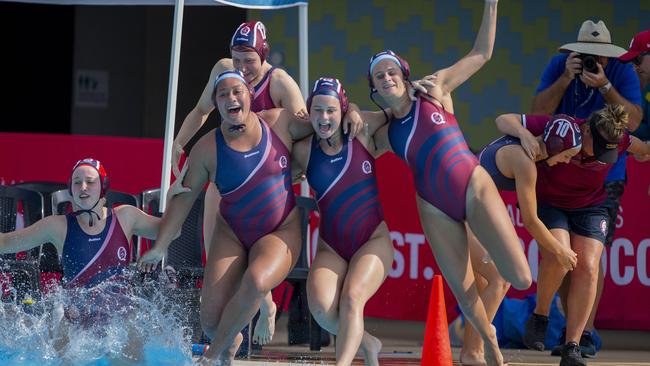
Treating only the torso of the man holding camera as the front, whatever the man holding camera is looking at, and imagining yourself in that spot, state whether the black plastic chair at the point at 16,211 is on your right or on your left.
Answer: on your right

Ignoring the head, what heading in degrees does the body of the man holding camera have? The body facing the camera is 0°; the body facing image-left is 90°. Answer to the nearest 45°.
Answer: approximately 0°

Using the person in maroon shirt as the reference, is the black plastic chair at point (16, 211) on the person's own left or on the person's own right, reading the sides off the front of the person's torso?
on the person's own right
